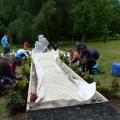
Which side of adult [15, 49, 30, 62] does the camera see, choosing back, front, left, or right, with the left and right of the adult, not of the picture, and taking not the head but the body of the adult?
right

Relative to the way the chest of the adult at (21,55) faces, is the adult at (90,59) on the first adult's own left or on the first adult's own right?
on the first adult's own right

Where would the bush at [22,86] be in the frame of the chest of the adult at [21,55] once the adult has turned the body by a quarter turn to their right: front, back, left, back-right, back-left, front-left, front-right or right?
front

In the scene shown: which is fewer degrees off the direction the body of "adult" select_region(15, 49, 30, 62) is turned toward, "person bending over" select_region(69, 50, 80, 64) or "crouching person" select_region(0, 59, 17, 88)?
the person bending over

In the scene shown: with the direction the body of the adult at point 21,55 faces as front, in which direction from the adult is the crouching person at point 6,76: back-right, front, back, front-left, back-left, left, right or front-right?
right

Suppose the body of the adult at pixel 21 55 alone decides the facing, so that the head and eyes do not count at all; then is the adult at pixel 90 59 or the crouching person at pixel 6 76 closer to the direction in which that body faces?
the adult
